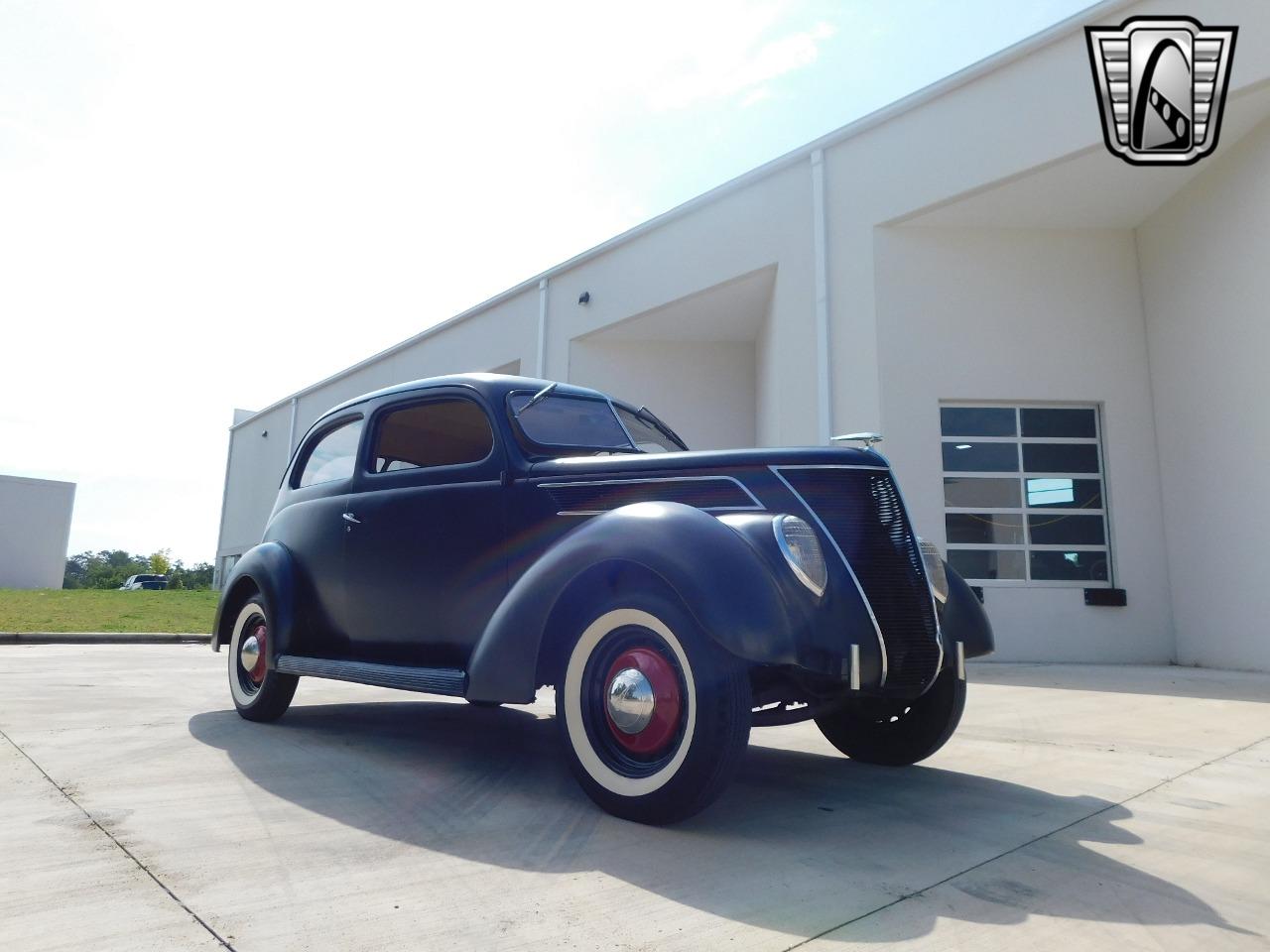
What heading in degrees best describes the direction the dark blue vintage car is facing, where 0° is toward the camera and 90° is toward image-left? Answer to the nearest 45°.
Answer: approximately 315°

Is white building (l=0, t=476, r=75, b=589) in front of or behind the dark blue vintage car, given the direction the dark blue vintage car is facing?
behind
